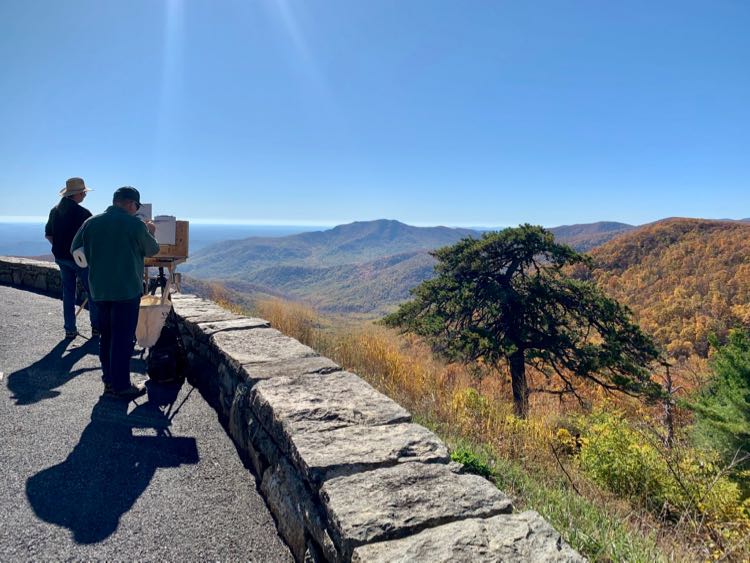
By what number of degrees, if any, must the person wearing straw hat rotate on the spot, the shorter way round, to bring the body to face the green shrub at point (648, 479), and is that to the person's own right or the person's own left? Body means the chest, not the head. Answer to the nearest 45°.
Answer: approximately 90° to the person's own right

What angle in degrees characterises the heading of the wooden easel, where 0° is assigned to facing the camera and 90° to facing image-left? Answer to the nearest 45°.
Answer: approximately 45°

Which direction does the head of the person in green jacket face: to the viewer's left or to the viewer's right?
to the viewer's right

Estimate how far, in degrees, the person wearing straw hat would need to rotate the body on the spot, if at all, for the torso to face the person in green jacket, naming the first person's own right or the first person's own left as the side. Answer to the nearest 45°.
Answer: approximately 135° to the first person's own right

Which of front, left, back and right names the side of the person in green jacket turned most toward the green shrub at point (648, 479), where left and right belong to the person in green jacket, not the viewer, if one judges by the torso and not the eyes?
right

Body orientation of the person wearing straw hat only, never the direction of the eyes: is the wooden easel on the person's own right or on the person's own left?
on the person's own right

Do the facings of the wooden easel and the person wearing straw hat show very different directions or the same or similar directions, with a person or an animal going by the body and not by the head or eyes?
very different directions

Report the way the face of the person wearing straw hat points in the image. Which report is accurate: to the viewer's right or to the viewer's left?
to the viewer's right

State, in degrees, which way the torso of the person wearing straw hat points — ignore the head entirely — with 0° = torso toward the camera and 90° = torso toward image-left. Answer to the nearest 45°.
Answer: approximately 225°

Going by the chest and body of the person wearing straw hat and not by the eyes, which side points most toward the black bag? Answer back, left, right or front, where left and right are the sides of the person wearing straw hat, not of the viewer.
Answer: right

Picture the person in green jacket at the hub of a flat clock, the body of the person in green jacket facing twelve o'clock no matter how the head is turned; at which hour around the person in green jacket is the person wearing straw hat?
The person wearing straw hat is roughly at 10 o'clock from the person in green jacket.

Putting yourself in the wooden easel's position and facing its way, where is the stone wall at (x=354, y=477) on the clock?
The stone wall is roughly at 10 o'clock from the wooden easel.
